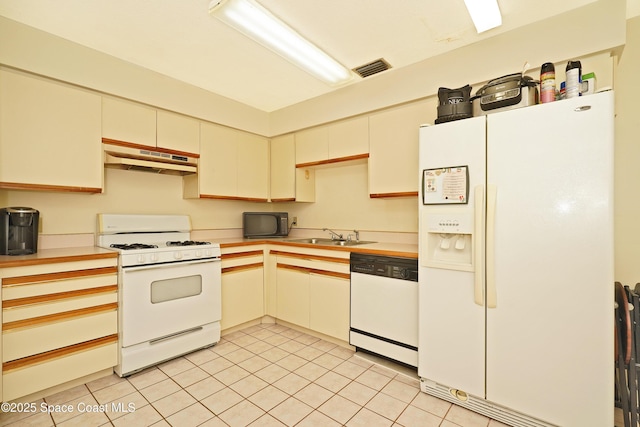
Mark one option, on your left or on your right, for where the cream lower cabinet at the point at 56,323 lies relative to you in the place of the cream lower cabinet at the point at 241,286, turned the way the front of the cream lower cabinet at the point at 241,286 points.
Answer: on your right

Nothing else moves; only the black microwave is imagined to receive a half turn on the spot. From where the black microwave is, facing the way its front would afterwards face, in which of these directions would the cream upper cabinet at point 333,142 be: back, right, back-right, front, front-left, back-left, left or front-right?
back-right

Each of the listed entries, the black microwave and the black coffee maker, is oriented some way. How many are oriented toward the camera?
2

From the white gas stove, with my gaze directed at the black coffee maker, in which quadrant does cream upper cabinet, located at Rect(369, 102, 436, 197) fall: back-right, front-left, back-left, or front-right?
back-left

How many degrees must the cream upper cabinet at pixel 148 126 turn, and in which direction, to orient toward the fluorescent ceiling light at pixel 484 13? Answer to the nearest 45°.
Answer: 0° — it already faces it

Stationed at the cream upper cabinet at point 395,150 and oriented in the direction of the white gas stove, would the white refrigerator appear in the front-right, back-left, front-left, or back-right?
back-left

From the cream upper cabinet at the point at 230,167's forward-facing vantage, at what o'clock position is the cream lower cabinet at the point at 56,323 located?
The cream lower cabinet is roughly at 3 o'clock from the cream upper cabinet.

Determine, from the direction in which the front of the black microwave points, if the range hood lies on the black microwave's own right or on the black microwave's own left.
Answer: on the black microwave's own right

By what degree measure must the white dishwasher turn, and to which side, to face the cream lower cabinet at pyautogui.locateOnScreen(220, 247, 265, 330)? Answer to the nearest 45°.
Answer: approximately 45° to its right

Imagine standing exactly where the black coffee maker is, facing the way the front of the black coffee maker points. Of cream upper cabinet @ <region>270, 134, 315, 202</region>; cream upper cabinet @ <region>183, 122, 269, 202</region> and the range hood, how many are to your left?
3

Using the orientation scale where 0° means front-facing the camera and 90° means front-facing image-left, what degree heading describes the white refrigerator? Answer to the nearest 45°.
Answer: approximately 45°

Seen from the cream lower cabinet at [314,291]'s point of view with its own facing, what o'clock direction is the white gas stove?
The white gas stove is roughly at 1 o'clock from the cream lower cabinet.

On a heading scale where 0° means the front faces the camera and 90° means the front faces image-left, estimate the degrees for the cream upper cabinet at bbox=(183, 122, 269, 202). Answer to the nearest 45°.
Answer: approximately 315°

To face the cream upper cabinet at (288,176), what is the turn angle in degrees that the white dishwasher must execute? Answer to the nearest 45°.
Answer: approximately 90° to its right
